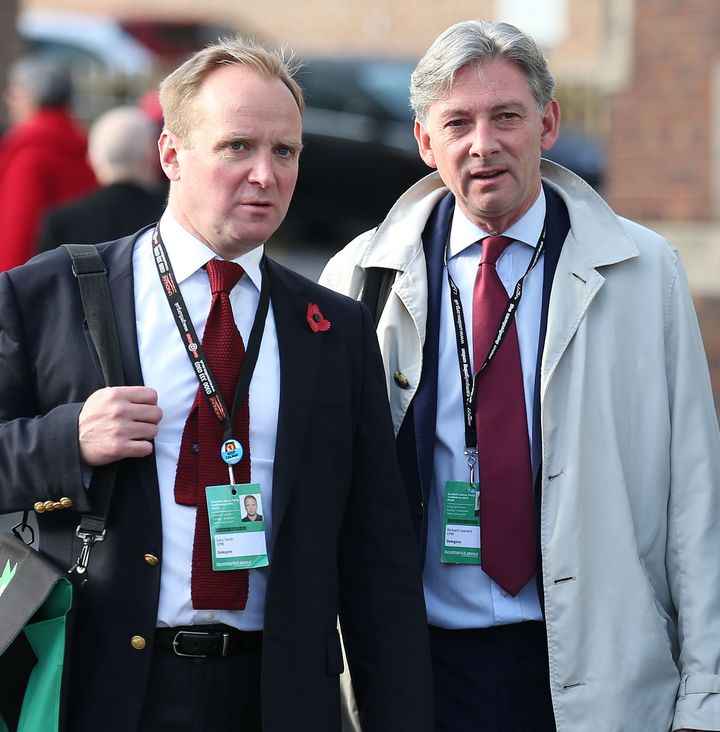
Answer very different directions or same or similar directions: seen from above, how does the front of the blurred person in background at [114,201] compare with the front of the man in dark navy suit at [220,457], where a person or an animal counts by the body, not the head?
very different directions

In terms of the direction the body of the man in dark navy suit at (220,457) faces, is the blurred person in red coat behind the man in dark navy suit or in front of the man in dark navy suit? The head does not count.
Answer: behind

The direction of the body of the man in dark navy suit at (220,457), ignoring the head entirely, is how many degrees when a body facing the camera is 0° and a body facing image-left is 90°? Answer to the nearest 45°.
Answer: approximately 0°

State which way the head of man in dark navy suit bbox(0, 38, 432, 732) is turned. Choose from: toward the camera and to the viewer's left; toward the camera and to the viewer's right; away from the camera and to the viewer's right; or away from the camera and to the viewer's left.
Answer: toward the camera and to the viewer's right

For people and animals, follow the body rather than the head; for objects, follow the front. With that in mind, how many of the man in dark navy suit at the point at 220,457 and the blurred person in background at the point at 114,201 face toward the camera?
1

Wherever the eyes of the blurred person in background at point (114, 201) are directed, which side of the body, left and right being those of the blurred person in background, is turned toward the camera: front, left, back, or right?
back

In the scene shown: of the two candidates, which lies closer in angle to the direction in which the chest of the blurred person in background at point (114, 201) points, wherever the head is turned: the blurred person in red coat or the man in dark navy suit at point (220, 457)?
the blurred person in red coat

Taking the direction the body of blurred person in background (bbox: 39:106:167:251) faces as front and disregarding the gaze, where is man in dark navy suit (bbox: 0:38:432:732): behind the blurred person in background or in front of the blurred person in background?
behind

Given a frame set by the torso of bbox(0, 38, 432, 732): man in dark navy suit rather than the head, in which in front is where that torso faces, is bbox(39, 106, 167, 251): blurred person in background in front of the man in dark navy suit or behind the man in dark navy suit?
behind

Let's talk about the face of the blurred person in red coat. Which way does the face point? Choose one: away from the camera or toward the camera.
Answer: away from the camera

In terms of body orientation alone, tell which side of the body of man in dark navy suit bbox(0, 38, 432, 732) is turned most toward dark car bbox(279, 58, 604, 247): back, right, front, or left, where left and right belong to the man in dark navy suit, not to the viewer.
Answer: back
